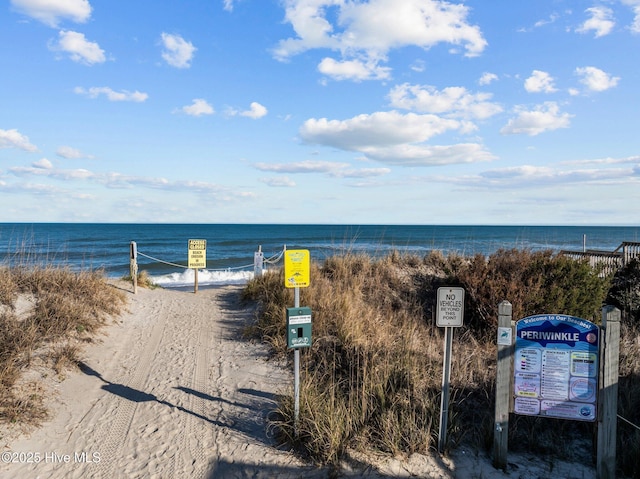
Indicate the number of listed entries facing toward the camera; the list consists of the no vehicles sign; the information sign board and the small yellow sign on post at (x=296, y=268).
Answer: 3

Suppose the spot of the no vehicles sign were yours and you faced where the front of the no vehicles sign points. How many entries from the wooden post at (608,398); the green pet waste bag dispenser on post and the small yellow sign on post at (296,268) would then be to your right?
2

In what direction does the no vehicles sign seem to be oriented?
toward the camera

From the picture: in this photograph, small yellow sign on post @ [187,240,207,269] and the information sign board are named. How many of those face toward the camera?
2

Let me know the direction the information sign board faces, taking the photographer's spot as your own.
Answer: facing the viewer

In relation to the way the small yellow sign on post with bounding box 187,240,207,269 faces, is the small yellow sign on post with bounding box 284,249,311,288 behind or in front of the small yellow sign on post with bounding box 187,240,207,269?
in front

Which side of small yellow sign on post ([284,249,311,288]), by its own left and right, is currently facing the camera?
front

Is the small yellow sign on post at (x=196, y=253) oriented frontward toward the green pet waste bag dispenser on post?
yes

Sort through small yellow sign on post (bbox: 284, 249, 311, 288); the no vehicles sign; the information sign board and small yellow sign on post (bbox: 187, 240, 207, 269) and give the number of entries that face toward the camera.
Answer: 4

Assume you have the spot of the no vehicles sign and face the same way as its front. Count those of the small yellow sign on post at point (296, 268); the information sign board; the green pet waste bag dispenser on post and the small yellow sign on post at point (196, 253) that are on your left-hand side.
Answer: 1
